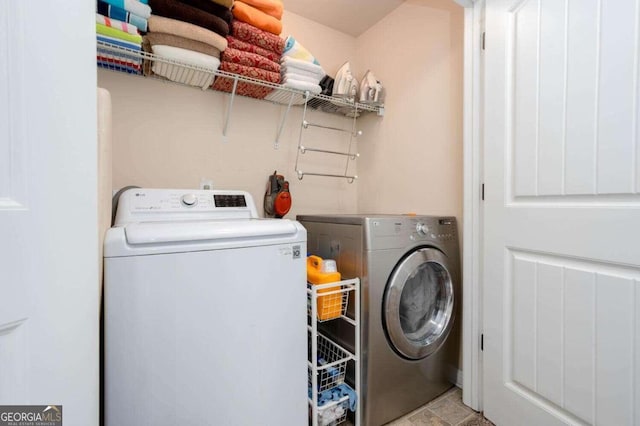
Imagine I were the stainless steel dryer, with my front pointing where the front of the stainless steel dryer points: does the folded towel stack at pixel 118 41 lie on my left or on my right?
on my right

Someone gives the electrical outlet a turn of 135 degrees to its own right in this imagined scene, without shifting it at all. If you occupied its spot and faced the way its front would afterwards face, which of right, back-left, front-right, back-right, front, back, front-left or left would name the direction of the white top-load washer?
back-left

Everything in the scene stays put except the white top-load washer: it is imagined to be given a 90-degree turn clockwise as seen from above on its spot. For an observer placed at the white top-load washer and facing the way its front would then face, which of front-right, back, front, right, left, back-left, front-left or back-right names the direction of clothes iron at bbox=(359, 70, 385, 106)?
back-right

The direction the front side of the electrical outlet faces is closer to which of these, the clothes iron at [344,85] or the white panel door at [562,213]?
the white panel door

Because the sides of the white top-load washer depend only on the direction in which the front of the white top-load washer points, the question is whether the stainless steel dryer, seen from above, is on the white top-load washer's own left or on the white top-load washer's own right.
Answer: on the white top-load washer's own left

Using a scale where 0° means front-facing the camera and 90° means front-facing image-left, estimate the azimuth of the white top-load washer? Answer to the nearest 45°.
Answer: approximately 0°
